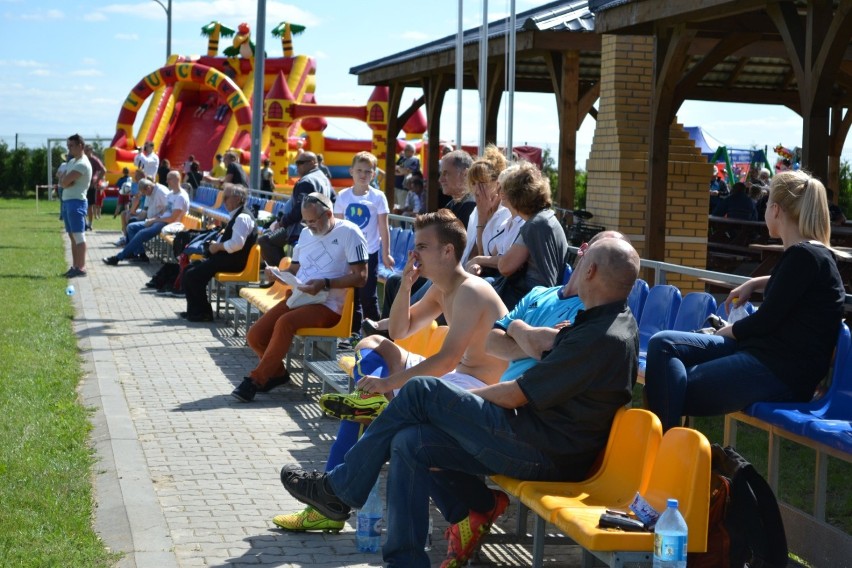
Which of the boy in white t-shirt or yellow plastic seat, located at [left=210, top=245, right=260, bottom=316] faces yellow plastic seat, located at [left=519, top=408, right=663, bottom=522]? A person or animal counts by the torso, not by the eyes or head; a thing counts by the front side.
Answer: the boy in white t-shirt

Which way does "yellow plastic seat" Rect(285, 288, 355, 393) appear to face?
to the viewer's left

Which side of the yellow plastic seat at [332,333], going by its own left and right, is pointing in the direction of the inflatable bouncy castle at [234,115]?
right

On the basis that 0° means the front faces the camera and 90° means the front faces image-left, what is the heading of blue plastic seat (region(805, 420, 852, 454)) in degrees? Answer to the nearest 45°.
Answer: approximately 45°

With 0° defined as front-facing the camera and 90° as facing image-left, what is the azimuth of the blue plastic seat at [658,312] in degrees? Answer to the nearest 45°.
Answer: approximately 45°

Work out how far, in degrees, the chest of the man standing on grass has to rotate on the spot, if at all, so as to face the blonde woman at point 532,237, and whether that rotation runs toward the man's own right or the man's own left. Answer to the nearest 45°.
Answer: approximately 90° to the man's own left

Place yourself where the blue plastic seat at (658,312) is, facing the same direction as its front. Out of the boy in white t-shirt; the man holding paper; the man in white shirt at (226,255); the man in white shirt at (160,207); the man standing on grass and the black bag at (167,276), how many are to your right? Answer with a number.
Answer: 6

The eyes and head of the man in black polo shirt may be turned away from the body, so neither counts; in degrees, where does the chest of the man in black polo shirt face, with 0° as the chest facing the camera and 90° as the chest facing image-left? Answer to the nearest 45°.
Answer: approximately 90°

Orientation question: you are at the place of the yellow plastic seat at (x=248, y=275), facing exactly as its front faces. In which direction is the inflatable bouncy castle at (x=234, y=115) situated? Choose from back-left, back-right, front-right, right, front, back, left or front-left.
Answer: right

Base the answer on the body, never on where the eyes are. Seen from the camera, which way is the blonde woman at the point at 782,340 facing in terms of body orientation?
to the viewer's left

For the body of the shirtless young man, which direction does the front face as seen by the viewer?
to the viewer's left
